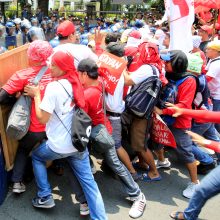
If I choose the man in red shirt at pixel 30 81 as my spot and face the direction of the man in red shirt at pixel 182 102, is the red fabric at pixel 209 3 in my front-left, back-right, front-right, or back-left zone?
front-left

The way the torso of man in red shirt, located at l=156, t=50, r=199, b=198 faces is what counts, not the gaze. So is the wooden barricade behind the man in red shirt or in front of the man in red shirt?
in front

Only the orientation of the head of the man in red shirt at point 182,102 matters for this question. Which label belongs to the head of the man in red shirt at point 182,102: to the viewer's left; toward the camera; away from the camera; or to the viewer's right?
to the viewer's left

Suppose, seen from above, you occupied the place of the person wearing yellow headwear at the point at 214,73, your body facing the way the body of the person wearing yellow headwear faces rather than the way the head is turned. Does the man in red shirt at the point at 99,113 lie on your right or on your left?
on your left

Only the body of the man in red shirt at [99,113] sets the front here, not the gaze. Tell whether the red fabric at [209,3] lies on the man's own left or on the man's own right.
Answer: on the man's own right

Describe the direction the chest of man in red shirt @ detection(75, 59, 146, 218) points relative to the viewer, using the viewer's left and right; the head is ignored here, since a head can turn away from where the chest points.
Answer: facing to the left of the viewer

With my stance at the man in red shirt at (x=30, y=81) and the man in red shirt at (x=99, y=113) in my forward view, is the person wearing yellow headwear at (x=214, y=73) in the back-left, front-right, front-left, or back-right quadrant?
front-left

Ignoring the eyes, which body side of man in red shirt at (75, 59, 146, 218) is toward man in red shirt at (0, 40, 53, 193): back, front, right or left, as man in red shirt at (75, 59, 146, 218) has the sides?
front

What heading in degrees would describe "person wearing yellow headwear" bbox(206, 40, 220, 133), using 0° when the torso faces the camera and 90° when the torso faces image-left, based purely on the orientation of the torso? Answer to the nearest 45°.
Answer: approximately 90°

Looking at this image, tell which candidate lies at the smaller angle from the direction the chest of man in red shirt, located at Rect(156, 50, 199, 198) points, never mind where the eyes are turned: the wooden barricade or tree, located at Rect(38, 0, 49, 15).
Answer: the wooden barricade

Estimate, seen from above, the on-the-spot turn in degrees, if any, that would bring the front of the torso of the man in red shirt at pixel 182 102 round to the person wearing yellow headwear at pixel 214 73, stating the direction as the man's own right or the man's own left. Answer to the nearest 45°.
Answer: approximately 90° to the man's own right

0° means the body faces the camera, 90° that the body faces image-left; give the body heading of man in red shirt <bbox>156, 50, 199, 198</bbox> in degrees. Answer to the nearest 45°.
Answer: approximately 90°
